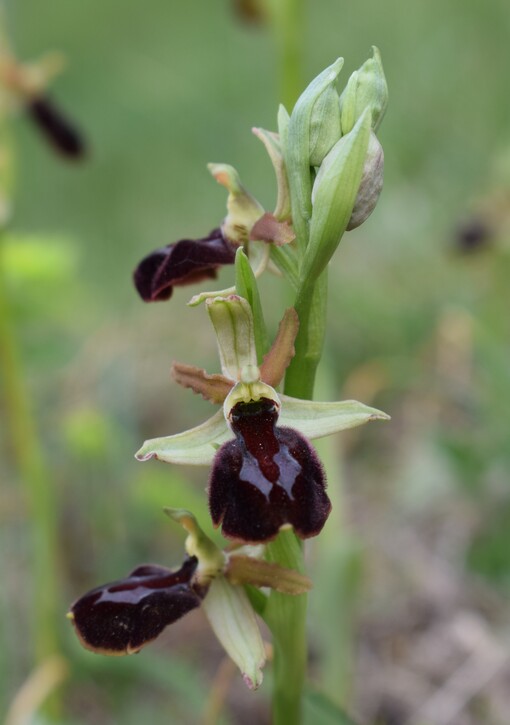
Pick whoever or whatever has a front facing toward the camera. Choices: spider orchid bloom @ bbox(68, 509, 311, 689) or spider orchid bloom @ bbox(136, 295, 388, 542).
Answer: spider orchid bloom @ bbox(136, 295, 388, 542)

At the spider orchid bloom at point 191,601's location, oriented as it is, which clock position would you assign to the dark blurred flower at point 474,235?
The dark blurred flower is roughly at 4 o'clock from the spider orchid bloom.

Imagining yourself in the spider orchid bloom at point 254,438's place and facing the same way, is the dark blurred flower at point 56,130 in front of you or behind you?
behind

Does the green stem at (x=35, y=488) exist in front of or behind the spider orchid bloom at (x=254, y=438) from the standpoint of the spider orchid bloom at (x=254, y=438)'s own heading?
behind

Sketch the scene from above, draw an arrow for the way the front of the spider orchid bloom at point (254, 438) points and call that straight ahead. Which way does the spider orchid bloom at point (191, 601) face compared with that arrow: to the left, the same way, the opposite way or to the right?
to the right

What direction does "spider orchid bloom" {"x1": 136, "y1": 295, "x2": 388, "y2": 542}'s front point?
toward the camera

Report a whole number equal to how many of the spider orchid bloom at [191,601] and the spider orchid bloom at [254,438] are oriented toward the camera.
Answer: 1

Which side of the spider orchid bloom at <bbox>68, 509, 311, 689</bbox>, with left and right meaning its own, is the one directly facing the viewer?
left
